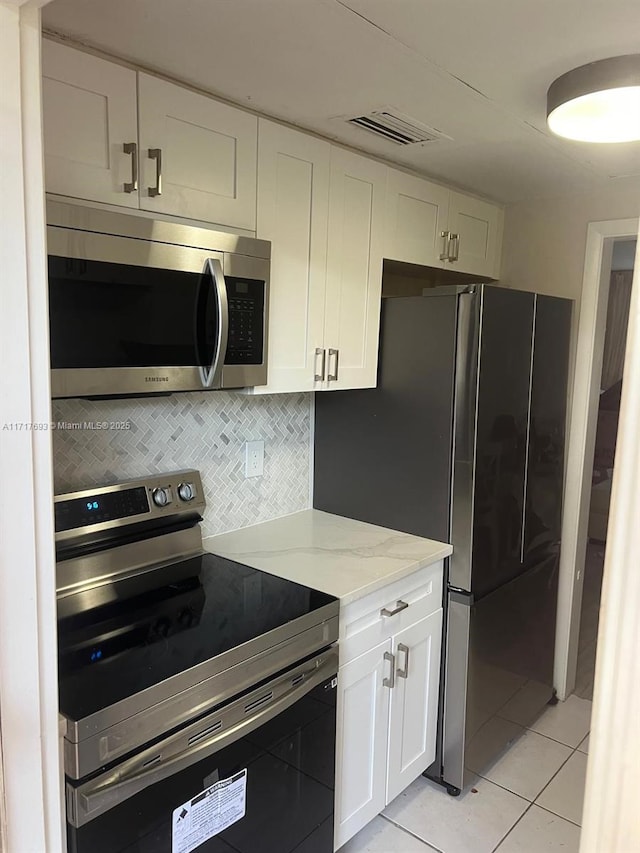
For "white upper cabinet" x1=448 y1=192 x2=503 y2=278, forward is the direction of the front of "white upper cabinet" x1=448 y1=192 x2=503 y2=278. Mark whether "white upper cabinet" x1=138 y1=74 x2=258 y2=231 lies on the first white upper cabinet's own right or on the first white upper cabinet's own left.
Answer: on the first white upper cabinet's own right

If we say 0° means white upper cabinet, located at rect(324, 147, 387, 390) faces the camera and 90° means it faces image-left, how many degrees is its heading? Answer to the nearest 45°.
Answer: approximately 315°

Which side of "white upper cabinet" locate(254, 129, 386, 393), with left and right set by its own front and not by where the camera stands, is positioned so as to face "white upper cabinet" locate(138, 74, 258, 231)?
right

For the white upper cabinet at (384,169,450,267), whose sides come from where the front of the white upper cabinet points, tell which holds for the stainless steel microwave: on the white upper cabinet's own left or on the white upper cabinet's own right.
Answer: on the white upper cabinet's own right

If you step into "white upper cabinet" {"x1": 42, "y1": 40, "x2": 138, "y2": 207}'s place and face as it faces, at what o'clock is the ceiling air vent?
The ceiling air vent is roughly at 10 o'clock from the white upper cabinet.

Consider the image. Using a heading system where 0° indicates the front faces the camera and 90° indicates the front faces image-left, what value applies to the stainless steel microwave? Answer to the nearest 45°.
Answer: approximately 315°

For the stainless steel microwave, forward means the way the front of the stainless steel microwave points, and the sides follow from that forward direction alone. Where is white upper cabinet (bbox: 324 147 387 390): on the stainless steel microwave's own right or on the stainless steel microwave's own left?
on the stainless steel microwave's own left

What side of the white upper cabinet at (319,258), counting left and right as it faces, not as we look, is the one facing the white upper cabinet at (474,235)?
left
